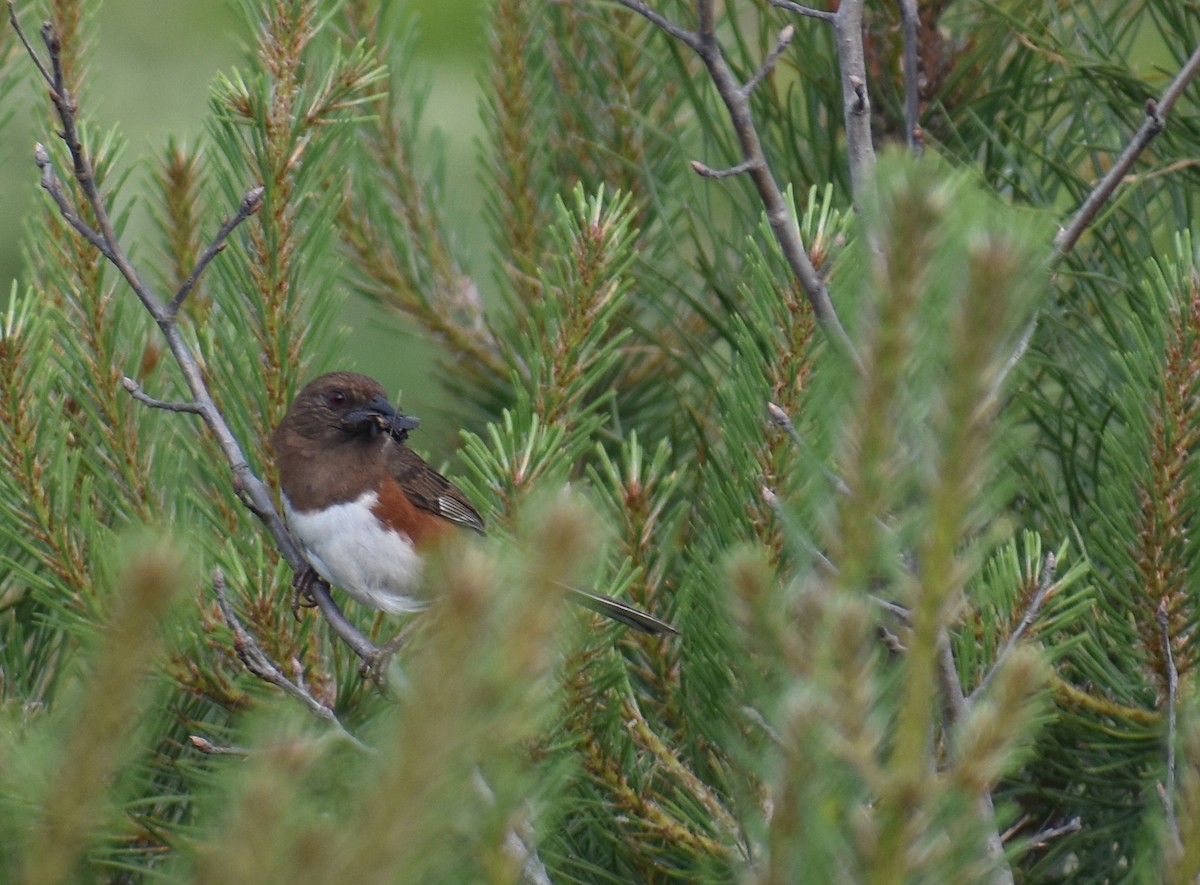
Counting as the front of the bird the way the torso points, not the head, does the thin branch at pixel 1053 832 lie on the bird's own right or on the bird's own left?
on the bird's own left

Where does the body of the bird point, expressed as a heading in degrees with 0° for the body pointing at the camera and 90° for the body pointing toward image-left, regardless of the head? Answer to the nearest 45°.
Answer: approximately 45°

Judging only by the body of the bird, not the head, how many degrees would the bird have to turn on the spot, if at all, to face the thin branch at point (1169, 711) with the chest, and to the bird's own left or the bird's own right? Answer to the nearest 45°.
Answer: approximately 90° to the bird's own left
